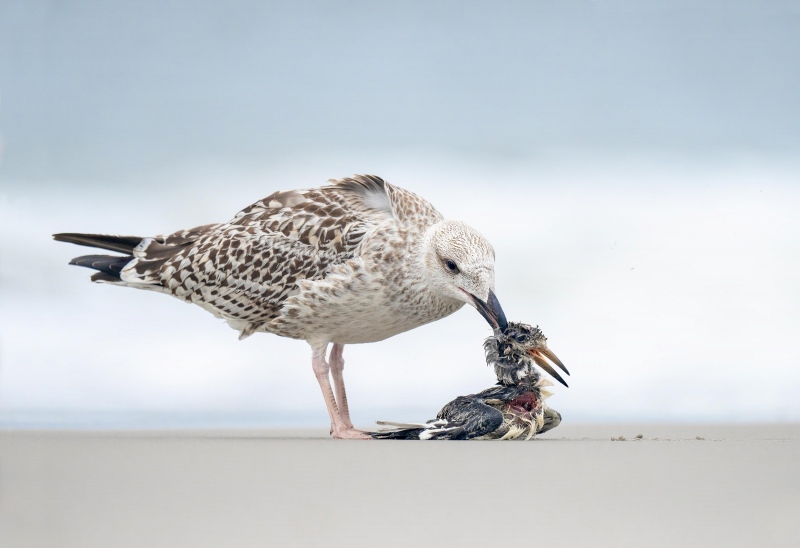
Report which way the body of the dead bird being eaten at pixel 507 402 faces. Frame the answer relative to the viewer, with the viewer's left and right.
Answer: facing to the right of the viewer

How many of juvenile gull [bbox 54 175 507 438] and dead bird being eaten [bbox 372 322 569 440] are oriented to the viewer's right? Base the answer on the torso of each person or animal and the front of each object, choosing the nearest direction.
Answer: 2

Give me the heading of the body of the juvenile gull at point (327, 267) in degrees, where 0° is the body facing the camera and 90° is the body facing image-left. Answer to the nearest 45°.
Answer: approximately 270°
